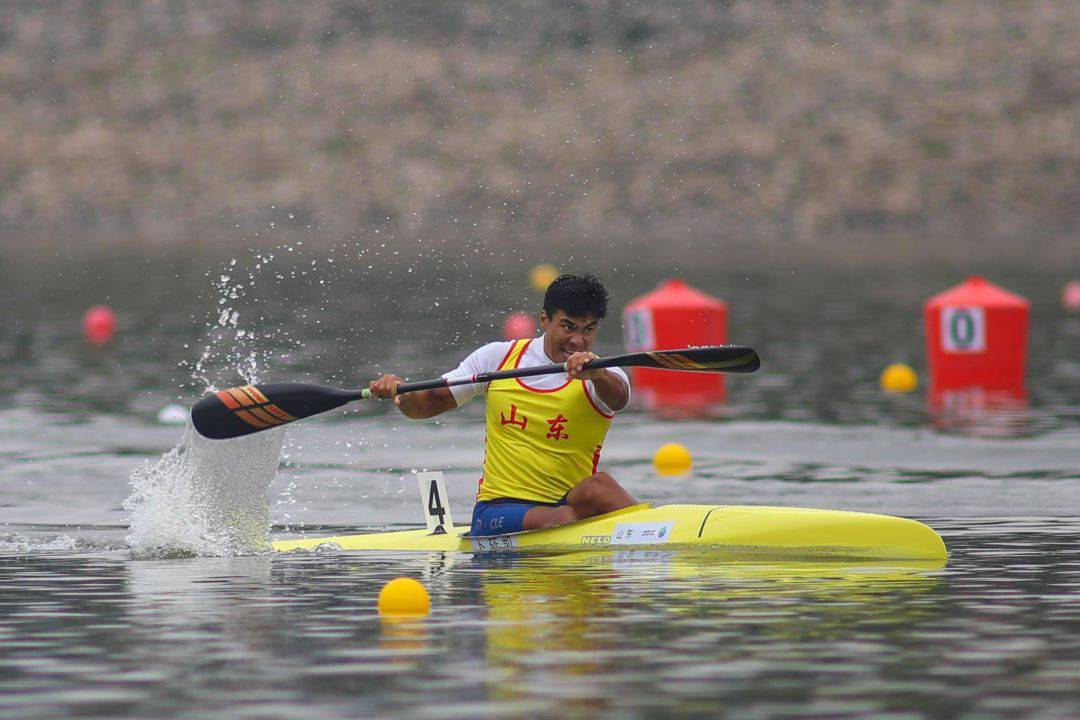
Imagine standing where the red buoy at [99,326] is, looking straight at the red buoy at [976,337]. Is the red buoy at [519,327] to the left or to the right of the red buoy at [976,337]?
left

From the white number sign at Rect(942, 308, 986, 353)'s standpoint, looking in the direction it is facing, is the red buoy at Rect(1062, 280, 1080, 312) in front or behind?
behind

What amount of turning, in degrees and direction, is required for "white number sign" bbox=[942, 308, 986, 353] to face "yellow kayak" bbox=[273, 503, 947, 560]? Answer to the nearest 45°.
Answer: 0° — it already faces it

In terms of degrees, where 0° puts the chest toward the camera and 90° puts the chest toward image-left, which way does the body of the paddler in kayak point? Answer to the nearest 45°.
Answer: approximately 315°

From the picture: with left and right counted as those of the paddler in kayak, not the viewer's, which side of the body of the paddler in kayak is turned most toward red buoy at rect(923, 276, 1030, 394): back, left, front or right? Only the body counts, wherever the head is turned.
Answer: left

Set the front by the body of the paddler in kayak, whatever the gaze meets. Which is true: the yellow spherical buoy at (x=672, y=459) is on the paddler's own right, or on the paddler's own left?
on the paddler's own left

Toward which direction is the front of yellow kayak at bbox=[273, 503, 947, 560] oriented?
to the viewer's right

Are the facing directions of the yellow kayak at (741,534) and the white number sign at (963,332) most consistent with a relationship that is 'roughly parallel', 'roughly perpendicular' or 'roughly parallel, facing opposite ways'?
roughly perpendicular

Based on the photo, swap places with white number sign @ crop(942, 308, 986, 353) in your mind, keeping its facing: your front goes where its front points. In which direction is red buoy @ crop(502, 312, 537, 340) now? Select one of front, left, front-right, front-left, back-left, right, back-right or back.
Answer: back-right

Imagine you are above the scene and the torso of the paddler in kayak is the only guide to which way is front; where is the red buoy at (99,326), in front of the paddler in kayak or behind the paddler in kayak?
behind
